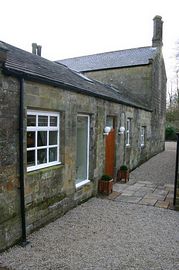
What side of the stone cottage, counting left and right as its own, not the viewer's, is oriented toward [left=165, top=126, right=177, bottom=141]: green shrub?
left

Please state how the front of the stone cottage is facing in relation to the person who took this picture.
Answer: facing the viewer and to the right of the viewer

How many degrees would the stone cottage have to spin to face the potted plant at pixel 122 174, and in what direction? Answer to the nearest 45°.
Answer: approximately 90° to its left
